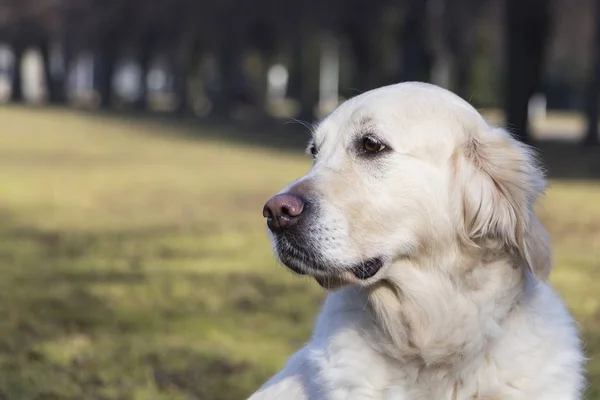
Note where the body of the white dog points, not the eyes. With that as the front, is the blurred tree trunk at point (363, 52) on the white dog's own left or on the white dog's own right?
on the white dog's own right

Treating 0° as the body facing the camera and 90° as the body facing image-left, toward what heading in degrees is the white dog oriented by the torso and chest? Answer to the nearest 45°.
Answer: approximately 45°

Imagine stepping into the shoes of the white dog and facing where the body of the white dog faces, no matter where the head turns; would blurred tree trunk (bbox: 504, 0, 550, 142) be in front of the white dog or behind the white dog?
behind

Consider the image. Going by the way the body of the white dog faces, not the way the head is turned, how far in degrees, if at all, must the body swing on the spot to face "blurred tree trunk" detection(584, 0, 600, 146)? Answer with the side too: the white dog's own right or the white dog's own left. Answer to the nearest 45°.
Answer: approximately 135° to the white dog's own right

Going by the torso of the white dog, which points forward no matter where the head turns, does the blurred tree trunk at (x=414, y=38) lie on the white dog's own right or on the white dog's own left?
on the white dog's own right
